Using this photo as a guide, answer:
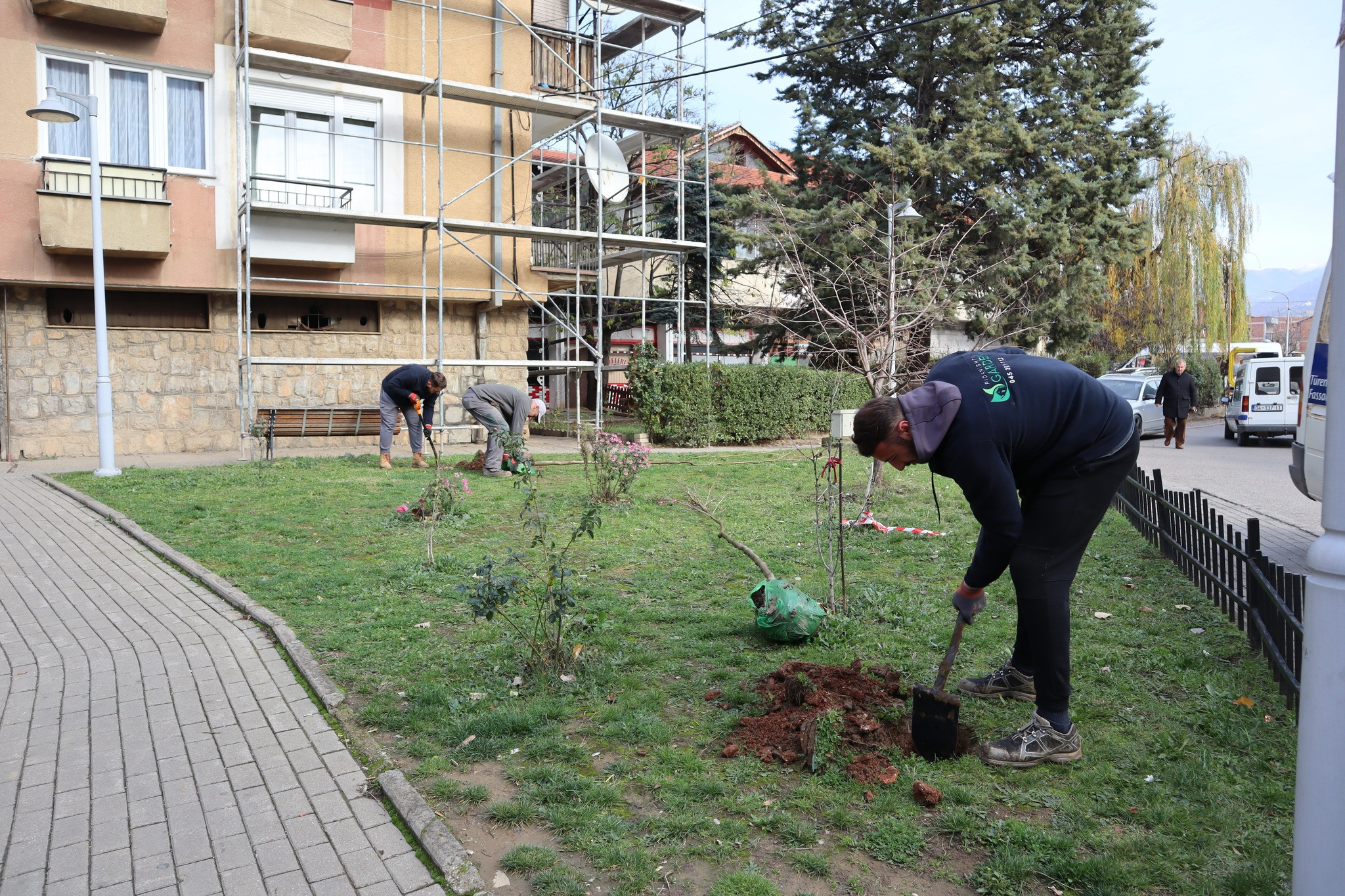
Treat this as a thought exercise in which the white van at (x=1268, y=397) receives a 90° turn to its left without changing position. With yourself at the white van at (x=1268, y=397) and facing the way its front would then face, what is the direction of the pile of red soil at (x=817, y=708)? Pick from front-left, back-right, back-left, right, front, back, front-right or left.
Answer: front-left

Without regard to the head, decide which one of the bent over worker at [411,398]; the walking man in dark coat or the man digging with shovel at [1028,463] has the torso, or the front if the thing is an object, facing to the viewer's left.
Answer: the man digging with shovel

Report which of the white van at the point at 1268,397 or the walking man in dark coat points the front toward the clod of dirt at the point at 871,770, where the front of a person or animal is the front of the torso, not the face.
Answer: the walking man in dark coat

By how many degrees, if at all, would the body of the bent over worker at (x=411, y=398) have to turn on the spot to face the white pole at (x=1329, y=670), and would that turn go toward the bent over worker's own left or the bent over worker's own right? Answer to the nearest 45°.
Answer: approximately 45° to the bent over worker's own right

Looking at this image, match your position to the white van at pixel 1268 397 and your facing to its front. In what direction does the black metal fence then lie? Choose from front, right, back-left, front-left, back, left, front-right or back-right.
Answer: back-left

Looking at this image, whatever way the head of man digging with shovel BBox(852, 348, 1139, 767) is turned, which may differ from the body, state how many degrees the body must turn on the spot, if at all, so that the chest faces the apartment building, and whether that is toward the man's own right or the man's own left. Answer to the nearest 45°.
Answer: approximately 45° to the man's own right

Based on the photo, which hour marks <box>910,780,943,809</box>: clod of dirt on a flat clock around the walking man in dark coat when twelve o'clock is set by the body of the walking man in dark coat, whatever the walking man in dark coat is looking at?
The clod of dirt is roughly at 12 o'clock from the walking man in dark coat.

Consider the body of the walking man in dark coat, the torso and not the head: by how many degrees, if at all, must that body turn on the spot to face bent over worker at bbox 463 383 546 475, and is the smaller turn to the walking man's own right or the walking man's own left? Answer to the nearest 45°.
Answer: approximately 45° to the walking man's own right

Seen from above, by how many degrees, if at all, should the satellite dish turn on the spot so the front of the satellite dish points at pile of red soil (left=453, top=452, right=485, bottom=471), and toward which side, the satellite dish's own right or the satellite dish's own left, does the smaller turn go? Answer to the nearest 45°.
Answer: approximately 45° to the satellite dish's own right

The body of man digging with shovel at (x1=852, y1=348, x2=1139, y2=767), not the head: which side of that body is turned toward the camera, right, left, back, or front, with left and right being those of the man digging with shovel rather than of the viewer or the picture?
left
